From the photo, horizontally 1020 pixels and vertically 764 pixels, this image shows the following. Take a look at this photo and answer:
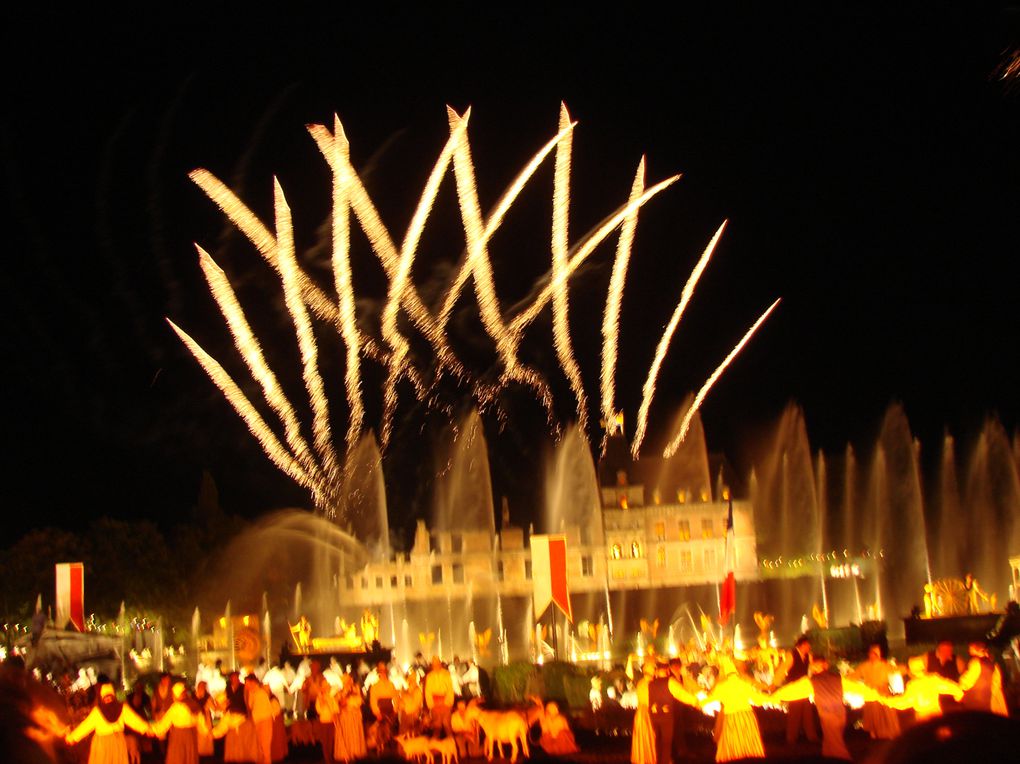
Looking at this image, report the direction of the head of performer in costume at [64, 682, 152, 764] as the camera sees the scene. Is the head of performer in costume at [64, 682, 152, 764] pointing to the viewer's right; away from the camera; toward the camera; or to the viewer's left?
toward the camera

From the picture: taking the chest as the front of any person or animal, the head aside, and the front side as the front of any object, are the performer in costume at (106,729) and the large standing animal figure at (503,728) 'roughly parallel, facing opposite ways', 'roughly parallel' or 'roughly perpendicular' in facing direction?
roughly perpendicular

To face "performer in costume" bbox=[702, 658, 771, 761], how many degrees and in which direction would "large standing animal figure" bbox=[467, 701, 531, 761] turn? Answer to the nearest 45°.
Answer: approximately 135° to its left

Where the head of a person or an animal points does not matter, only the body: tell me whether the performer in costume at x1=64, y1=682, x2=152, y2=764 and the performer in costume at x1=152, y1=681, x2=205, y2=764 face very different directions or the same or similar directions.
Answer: same or similar directions

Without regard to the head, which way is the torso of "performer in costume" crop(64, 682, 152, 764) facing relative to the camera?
toward the camera

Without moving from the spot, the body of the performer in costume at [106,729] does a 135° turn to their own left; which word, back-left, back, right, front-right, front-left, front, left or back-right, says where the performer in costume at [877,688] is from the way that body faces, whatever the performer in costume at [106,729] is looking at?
front-right

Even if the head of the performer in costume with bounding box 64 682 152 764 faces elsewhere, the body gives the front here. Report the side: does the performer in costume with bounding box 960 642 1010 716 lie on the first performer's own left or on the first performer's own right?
on the first performer's own left

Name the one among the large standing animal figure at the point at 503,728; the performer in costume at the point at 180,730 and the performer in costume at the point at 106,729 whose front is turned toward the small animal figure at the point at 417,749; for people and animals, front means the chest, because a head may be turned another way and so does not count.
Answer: the large standing animal figure at the point at 503,728

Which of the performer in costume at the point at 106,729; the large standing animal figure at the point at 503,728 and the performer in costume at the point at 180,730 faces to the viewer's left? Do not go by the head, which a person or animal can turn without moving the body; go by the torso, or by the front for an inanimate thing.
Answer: the large standing animal figure

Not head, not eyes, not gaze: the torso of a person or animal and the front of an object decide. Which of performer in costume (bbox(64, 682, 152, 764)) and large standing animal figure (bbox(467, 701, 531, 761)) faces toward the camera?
the performer in costume
